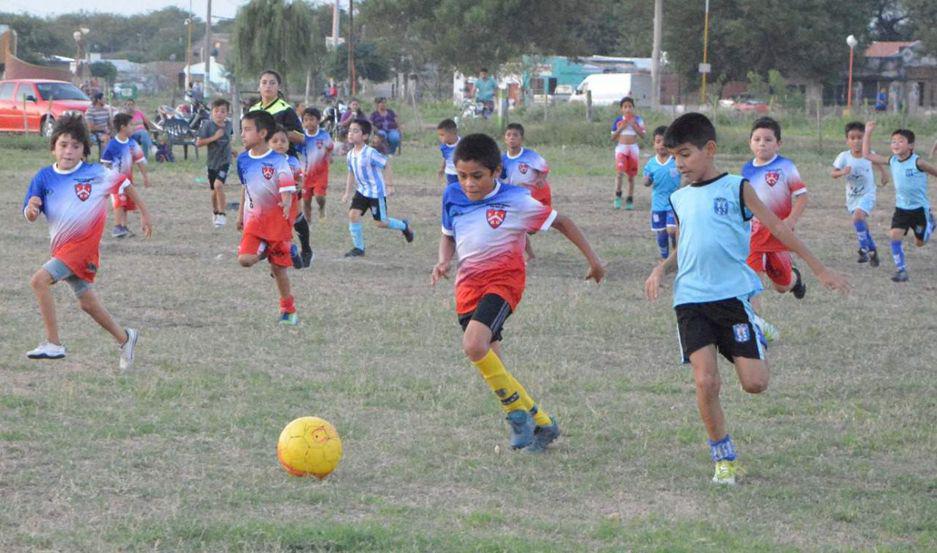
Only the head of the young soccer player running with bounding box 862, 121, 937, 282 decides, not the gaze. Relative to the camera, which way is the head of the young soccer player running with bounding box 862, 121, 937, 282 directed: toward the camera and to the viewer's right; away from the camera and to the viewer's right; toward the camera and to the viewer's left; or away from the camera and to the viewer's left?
toward the camera and to the viewer's left

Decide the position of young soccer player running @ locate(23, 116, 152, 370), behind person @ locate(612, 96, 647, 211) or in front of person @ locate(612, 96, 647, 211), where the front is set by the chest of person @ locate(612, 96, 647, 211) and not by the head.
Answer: in front

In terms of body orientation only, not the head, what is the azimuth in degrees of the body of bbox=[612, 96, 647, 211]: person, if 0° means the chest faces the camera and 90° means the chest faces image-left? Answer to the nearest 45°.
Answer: approximately 0°

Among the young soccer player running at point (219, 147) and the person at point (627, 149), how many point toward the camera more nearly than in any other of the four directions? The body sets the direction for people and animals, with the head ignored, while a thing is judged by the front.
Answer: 2

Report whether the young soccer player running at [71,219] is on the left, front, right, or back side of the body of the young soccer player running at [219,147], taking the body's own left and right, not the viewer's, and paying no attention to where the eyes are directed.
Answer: front

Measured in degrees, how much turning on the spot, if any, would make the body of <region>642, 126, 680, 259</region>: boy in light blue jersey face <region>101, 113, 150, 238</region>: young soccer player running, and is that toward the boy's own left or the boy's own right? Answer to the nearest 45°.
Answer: approximately 90° to the boy's own right

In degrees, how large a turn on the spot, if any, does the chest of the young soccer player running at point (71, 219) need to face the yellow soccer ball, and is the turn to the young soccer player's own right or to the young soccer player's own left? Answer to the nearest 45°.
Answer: approximately 45° to the young soccer player's own left

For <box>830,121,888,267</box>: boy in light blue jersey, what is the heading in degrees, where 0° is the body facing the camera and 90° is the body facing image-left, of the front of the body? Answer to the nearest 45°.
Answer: approximately 0°
